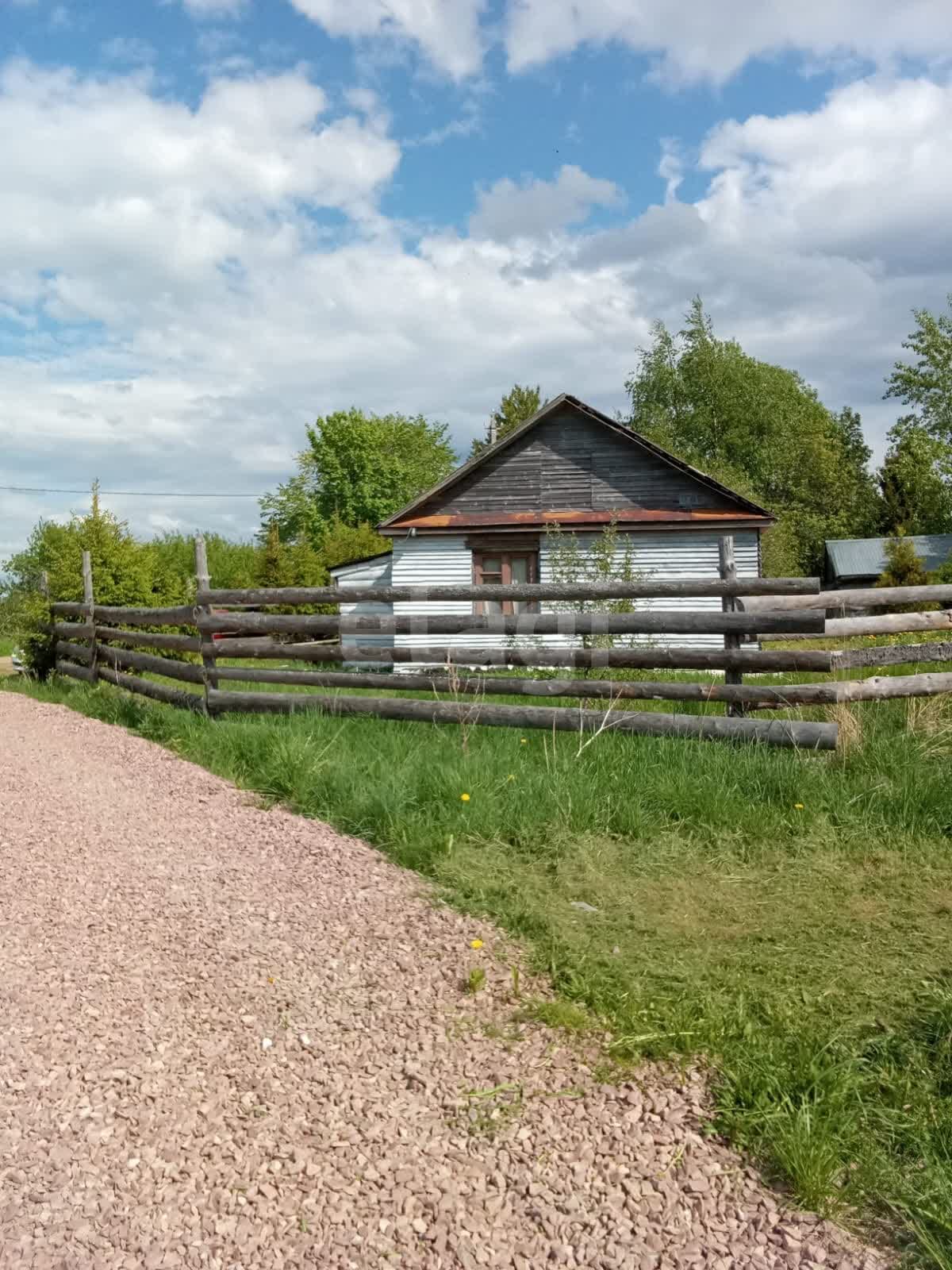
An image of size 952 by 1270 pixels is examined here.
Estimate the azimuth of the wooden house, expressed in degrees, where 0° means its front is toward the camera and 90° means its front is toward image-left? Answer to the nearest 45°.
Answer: approximately 0°

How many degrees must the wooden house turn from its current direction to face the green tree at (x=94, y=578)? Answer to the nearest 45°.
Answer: approximately 45° to its right

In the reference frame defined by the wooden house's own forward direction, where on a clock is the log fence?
The log fence is roughly at 12 o'clock from the wooden house.

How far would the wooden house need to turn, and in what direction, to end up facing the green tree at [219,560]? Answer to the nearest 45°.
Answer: approximately 135° to its right

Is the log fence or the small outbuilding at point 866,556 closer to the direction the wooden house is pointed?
the log fence

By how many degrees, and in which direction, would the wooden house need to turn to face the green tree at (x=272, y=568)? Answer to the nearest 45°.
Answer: approximately 135° to its right

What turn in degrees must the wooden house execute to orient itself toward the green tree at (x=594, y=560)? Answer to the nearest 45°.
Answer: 0° — it already faces it

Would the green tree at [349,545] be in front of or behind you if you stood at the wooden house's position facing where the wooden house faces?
behind

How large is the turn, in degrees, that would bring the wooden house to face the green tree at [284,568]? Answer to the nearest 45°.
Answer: approximately 135° to its right
